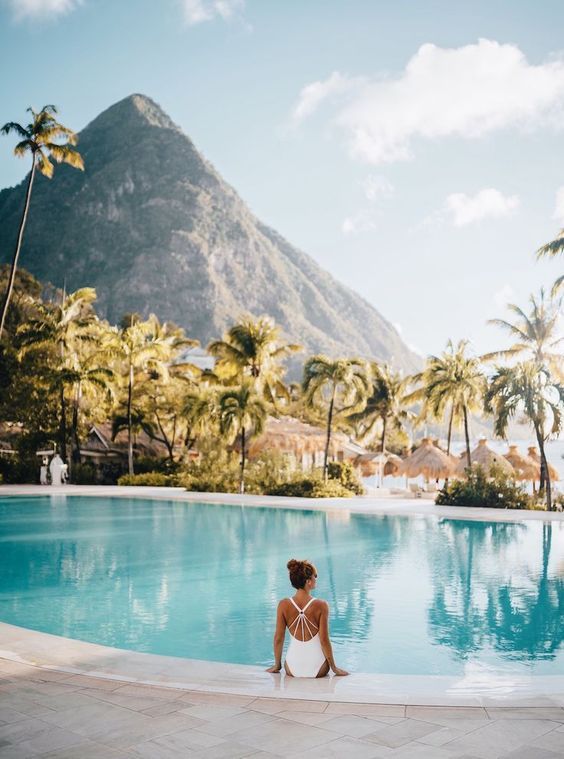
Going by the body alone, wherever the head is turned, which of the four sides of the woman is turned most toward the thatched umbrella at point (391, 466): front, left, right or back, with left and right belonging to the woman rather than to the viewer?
front

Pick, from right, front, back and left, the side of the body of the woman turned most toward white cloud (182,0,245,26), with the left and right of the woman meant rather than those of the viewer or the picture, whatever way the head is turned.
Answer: front

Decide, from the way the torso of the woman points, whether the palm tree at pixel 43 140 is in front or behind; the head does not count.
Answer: in front

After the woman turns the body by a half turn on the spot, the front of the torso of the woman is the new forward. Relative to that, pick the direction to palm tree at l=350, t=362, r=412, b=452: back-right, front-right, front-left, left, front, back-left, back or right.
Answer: back

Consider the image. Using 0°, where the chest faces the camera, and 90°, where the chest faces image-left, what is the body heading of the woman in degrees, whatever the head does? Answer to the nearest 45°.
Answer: approximately 180°

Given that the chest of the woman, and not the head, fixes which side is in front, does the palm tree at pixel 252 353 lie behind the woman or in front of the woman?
in front

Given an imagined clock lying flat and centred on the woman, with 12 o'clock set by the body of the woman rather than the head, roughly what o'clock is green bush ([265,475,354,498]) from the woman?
The green bush is roughly at 12 o'clock from the woman.

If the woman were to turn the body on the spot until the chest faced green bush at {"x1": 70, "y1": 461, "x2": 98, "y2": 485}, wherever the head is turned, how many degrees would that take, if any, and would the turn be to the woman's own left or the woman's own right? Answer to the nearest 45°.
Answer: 0° — they already face it

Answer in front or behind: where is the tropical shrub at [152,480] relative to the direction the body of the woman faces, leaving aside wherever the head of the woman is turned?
in front
